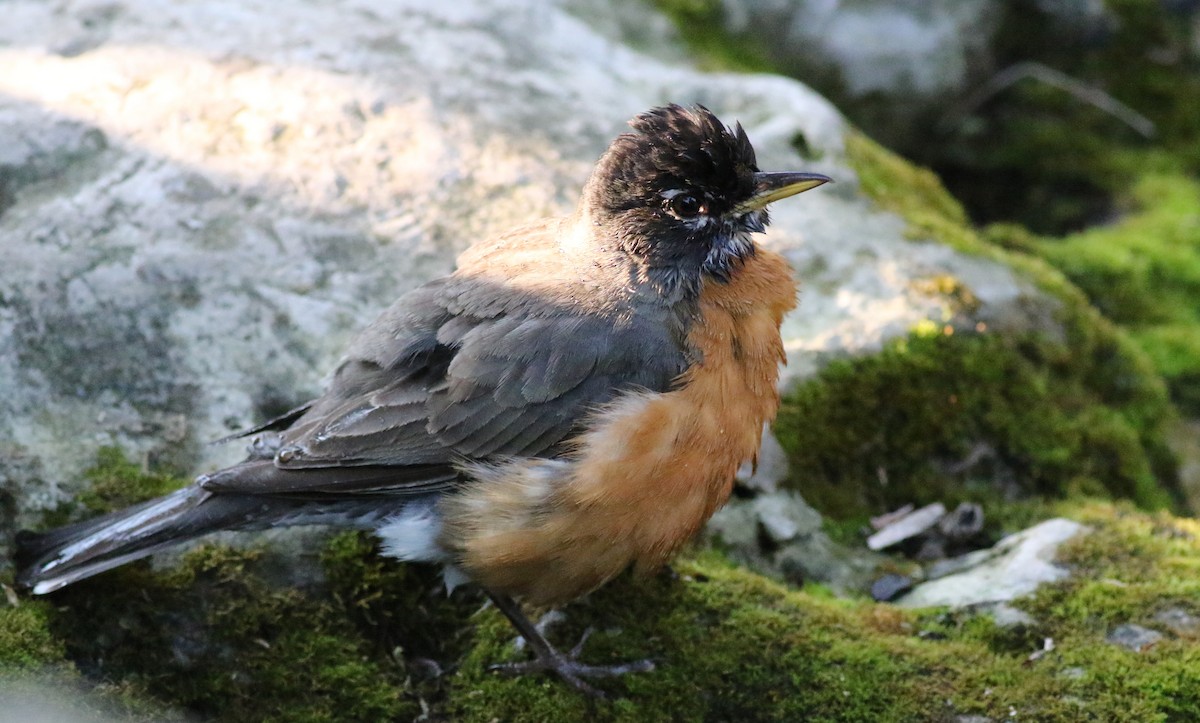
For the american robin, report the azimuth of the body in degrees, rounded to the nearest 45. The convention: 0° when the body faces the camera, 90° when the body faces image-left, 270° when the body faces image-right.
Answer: approximately 270°

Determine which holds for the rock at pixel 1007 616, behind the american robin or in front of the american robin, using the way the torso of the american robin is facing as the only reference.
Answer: in front

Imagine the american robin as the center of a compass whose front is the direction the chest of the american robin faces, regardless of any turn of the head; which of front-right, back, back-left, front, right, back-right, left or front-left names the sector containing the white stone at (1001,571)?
front

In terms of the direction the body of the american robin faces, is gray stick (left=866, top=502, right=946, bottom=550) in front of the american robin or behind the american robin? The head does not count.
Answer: in front

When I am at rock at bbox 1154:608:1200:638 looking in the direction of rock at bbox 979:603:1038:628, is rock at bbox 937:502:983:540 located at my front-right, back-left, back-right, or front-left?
front-right

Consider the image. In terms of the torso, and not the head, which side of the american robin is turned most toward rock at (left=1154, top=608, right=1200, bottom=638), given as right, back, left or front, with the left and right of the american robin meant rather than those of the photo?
front

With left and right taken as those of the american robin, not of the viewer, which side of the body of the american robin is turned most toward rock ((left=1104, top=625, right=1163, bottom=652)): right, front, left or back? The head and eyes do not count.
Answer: front
